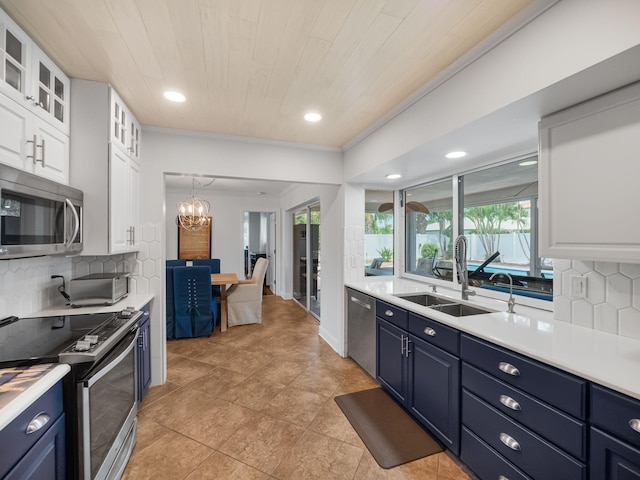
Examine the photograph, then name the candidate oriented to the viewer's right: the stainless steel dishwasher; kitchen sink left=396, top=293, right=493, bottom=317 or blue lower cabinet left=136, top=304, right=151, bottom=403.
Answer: the blue lower cabinet

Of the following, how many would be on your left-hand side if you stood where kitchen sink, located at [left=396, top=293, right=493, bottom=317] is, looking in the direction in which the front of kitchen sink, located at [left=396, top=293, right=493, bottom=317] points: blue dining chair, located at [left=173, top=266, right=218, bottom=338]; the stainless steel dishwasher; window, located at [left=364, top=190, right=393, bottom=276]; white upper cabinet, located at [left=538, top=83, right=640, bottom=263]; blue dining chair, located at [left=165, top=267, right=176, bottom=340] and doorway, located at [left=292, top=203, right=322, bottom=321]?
1

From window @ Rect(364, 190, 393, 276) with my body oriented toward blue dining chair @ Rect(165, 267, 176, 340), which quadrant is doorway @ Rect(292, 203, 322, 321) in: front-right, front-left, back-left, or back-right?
front-right

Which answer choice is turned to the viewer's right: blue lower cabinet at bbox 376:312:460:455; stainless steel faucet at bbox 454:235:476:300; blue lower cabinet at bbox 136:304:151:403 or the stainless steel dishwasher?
blue lower cabinet at bbox 136:304:151:403

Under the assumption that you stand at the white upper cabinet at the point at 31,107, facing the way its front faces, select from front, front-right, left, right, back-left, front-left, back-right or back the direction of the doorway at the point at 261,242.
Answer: left

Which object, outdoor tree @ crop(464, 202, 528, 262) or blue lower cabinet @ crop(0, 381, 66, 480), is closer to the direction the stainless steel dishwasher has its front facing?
the blue lower cabinet

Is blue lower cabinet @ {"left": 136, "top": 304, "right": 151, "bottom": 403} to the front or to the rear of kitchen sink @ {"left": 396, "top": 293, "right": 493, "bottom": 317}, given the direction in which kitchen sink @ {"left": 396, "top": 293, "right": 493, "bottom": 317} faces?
to the front

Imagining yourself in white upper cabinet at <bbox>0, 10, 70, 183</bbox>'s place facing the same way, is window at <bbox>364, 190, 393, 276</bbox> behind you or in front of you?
in front

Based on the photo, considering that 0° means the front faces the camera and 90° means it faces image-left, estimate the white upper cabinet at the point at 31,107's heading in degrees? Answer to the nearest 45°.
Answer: approximately 315°

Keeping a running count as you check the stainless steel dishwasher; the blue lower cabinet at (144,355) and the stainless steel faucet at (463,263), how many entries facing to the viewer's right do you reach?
1

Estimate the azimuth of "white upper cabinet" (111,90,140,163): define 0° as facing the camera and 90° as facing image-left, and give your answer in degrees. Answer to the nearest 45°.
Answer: approximately 270°

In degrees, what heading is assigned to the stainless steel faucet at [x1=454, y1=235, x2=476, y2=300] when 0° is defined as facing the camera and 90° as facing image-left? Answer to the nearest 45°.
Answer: approximately 45°

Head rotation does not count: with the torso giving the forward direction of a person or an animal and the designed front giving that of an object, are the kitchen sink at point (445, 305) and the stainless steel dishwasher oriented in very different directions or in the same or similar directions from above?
same or similar directions

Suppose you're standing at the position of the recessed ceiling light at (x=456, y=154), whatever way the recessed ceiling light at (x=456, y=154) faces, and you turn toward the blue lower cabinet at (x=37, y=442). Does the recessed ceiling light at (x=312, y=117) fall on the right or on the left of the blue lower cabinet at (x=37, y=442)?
right

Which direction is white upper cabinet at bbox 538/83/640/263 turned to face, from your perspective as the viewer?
facing the viewer and to the left of the viewer

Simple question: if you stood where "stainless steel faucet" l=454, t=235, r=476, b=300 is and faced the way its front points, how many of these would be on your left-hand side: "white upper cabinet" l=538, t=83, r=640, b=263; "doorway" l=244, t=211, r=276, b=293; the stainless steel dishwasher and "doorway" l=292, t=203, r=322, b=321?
1
